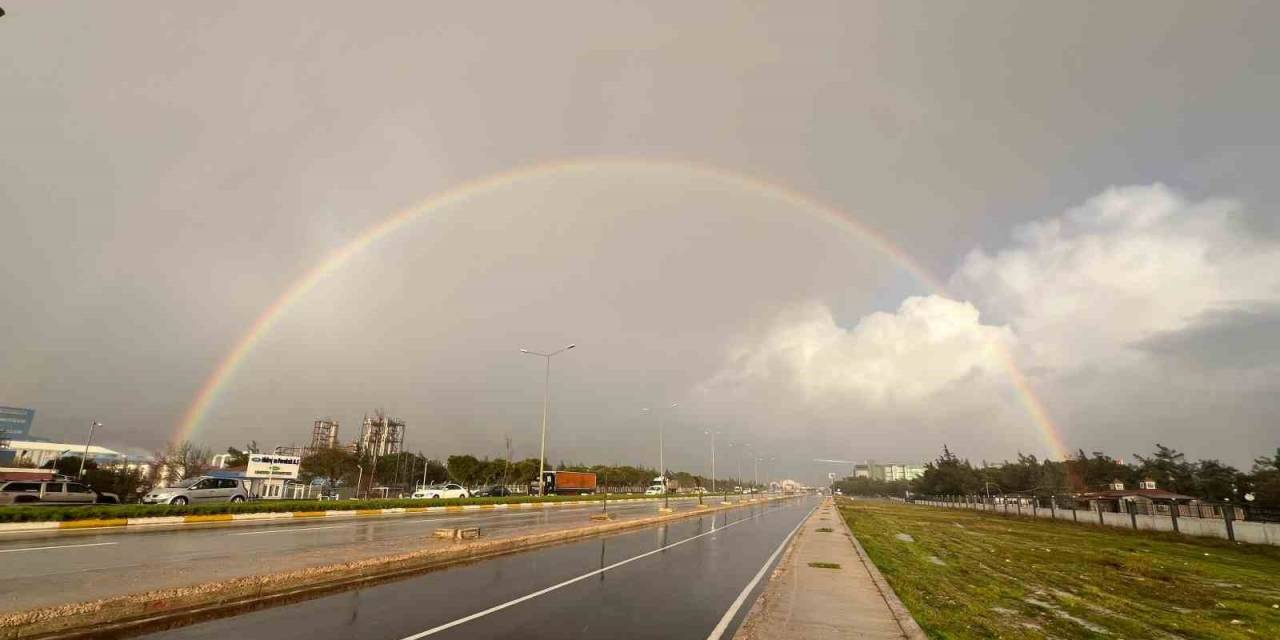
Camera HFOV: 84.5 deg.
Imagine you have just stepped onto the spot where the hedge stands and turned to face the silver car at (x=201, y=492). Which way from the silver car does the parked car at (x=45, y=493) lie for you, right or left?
left

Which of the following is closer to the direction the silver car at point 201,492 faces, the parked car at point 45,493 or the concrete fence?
the parked car

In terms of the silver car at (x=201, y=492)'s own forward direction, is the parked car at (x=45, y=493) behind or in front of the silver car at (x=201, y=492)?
in front

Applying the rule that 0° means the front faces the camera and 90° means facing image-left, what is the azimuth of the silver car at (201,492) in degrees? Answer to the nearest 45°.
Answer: approximately 45°

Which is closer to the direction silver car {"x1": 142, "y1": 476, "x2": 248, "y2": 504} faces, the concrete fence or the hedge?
the hedge

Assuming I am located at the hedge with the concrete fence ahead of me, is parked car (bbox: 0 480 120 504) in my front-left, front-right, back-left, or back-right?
back-left
